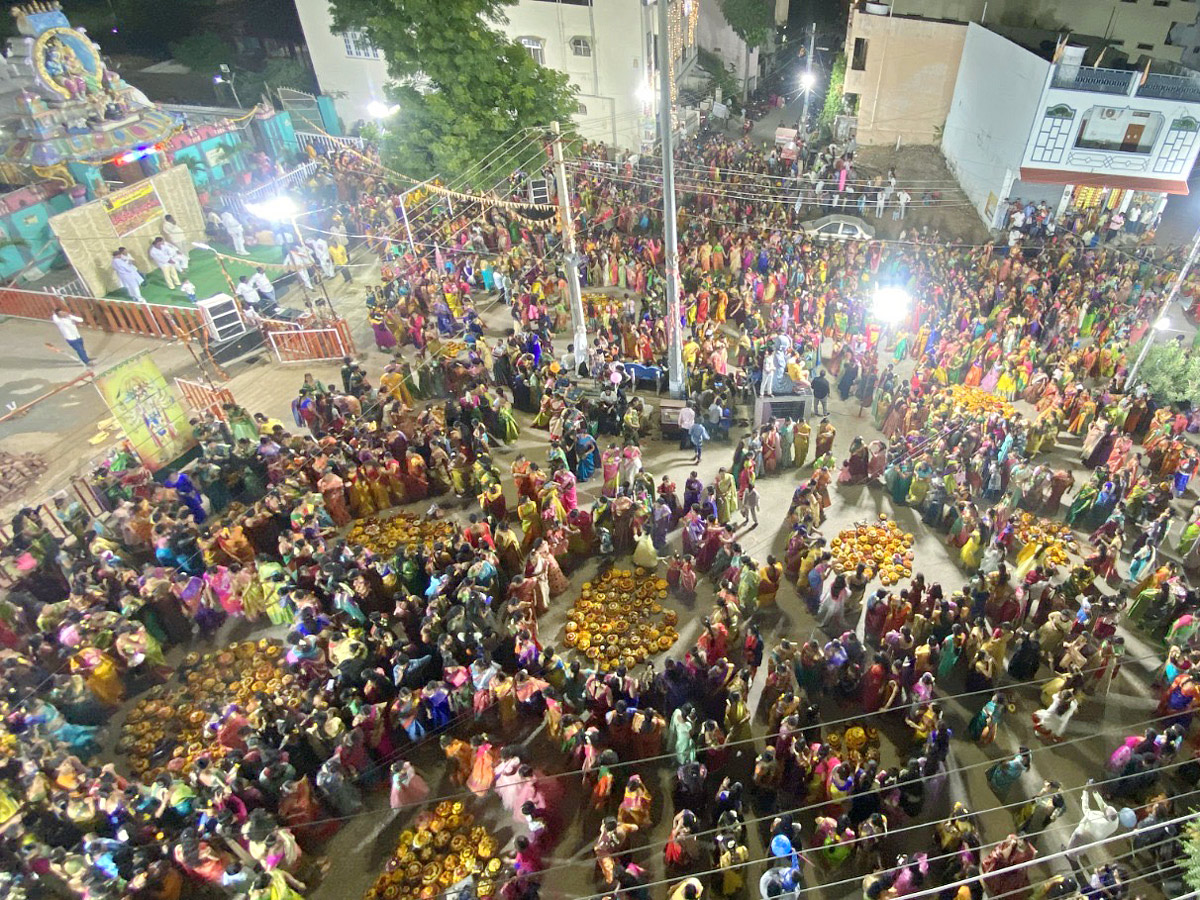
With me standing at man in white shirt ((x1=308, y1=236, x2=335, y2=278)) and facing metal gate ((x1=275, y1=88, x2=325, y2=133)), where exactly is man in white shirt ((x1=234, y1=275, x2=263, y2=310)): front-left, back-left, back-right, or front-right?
back-left

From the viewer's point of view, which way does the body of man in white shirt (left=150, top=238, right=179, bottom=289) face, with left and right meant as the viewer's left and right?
facing the viewer and to the right of the viewer

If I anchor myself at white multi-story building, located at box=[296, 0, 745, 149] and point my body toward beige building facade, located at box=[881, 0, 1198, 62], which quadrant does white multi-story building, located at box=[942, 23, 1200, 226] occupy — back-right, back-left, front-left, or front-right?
front-right

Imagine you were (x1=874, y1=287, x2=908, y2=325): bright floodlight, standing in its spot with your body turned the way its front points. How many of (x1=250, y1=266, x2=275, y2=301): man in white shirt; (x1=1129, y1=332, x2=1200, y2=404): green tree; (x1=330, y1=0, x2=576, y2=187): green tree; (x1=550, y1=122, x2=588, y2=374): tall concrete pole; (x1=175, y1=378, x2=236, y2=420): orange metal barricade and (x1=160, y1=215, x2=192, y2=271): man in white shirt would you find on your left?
1

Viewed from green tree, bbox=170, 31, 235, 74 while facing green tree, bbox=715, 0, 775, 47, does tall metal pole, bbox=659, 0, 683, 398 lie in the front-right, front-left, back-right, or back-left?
front-right

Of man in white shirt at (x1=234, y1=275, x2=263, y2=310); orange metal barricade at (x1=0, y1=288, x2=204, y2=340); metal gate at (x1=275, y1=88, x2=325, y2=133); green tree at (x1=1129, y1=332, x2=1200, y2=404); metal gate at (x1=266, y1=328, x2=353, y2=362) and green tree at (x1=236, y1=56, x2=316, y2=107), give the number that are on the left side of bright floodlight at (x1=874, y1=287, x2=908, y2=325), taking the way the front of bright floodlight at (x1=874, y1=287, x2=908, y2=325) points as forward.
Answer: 1

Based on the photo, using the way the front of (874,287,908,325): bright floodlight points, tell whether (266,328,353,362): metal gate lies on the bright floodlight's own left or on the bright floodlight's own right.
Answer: on the bright floodlight's own right

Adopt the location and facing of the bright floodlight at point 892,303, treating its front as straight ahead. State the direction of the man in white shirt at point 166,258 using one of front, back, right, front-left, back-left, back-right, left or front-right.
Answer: right

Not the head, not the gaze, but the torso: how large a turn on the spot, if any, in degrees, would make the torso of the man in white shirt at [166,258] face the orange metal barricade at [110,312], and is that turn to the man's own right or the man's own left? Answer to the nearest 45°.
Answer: approximately 90° to the man's own right

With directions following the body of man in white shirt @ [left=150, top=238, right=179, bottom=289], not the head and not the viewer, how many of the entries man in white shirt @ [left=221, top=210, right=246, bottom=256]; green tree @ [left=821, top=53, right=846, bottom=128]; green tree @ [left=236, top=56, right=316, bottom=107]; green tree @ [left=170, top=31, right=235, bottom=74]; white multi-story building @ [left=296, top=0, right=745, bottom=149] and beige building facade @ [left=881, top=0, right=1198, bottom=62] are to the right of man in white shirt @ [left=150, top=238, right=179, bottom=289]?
0

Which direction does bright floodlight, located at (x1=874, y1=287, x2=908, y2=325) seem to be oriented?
toward the camera

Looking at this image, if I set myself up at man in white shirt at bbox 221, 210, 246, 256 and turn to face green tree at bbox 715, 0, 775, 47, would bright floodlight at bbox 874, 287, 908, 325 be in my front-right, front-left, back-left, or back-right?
front-right

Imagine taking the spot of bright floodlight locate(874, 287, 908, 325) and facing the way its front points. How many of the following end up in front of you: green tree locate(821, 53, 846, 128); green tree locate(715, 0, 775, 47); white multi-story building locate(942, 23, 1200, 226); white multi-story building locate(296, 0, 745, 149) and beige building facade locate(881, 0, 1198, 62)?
0

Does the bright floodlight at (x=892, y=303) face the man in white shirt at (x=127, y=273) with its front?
no

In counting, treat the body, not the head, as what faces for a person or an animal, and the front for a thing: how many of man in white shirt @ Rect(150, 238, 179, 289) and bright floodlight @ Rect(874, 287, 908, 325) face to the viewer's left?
0

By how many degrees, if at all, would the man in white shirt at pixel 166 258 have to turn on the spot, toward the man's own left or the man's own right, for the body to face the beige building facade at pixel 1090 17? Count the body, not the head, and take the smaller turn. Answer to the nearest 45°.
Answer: approximately 45° to the man's own left

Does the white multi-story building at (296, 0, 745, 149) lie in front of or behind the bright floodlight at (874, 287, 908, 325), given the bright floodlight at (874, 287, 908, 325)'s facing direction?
behind
